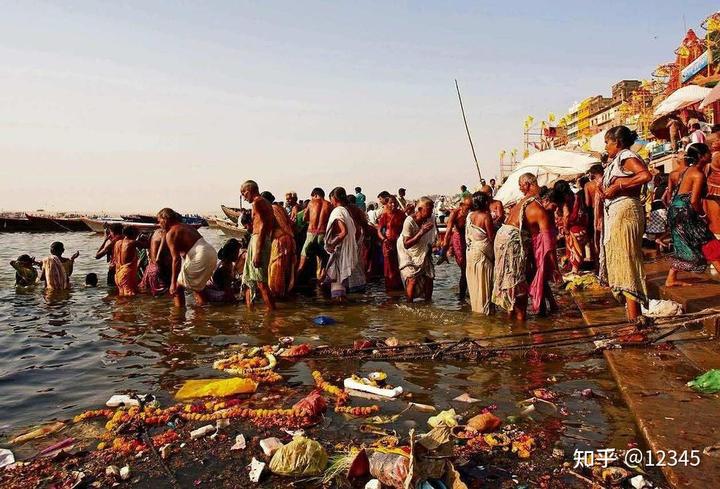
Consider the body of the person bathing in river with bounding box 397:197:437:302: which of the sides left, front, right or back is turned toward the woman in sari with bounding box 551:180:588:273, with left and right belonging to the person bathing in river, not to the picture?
left

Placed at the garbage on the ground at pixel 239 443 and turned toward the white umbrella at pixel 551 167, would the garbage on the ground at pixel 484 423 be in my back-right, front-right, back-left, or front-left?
front-right

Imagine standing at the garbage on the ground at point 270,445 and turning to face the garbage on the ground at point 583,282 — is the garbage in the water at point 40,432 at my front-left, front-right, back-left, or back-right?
back-left

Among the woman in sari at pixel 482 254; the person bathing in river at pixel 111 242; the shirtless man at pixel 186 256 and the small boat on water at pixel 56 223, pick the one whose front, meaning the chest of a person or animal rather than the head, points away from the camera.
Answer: the woman in sari

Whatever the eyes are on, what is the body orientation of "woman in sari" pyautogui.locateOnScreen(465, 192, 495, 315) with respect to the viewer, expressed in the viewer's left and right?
facing away from the viewer

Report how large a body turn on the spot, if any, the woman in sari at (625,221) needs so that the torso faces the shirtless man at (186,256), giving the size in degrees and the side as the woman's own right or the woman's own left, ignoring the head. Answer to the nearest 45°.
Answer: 0° — they already face them

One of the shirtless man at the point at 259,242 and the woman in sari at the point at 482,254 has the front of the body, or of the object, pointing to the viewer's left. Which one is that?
the shirtless man

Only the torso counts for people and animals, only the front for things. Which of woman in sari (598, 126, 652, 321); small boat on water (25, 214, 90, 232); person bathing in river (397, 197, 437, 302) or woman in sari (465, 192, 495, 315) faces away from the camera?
woman in sari (465, 192, 495, 315)

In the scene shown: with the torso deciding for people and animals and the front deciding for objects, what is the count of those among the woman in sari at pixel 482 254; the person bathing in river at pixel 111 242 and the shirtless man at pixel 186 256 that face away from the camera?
1

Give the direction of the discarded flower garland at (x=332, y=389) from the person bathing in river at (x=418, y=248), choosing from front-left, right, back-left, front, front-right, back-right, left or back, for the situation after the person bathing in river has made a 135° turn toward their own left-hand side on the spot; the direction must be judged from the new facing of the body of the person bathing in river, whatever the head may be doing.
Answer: back

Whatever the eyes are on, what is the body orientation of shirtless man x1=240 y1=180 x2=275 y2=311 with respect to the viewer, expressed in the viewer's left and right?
facing to the left of the viewer

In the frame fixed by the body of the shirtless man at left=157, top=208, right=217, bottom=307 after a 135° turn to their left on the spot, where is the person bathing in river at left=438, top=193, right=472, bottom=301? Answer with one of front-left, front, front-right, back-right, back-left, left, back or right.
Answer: front-left

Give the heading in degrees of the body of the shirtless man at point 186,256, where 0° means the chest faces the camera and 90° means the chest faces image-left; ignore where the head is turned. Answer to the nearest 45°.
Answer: approximately 90°
